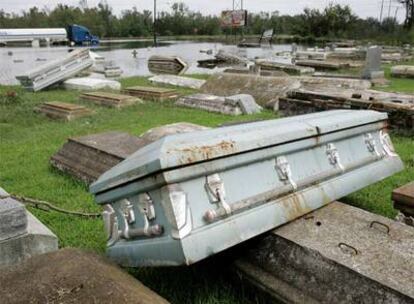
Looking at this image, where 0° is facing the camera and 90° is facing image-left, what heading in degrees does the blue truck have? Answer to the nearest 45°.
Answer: approximately 270°

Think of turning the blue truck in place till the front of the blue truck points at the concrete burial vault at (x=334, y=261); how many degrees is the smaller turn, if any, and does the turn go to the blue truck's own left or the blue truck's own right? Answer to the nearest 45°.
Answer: approximately 90° to the blue truck's own right

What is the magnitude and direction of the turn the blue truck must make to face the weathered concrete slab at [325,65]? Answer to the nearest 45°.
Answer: approximately 90° to its right

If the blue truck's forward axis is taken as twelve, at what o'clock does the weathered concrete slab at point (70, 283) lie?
The weathered concrete slab is roughly at 3 o'clock from the blue truck.

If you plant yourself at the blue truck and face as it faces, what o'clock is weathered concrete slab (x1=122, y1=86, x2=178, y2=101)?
The weathered concrete slab is roughly at 3 o'clock from the blue truck.

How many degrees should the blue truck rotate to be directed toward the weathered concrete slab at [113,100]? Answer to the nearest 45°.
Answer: approximately 90° to its right

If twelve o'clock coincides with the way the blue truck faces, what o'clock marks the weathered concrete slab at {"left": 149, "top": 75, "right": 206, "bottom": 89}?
The weathered concrete slab is roughly at 3 o'clock from the blue truck.

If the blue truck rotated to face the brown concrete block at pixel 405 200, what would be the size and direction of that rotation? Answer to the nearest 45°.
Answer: approximately 90° to its right

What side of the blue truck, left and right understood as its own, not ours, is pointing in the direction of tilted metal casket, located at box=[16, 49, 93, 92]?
right

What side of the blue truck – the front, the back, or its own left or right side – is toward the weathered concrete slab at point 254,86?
right
